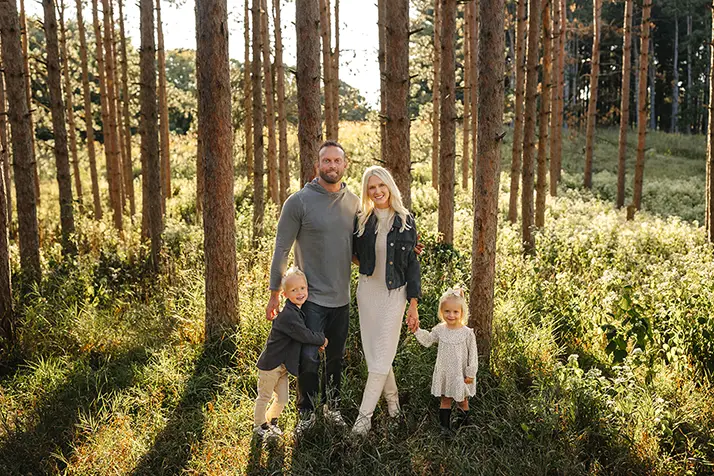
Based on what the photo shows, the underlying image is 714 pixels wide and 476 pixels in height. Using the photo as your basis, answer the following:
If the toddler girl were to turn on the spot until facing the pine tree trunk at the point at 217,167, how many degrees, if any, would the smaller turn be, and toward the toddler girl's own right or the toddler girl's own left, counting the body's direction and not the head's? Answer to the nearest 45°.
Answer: approximately 135° to the toddler girl's own right

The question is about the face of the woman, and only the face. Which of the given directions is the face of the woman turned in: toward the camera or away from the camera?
toward the camera

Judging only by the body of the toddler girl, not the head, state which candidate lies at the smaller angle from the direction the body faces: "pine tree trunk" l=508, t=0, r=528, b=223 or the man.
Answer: the man

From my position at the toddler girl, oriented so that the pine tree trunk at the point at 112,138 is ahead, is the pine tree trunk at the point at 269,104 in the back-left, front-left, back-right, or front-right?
front-right

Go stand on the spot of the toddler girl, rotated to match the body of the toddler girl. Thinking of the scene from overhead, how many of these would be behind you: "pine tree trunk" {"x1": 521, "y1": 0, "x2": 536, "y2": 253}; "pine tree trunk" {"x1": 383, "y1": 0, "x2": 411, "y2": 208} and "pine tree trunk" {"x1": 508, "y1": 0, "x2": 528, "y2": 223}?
3

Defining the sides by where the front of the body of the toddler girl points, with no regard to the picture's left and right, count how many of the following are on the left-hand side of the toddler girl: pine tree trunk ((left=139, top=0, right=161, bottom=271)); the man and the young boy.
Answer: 0

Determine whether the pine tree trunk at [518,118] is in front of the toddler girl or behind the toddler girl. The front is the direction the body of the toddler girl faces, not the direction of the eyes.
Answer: behind

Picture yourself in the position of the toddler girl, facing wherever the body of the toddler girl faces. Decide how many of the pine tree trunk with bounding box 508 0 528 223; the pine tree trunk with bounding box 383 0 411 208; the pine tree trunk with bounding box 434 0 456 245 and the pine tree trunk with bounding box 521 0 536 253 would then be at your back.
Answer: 4

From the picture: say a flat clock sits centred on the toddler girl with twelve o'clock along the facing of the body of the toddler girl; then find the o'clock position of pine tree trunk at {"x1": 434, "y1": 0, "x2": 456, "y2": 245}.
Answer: The pine tree trunk is roughly at 6 o'clock from the toddler girl.

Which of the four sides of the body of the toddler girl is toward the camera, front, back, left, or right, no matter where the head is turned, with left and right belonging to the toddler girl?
front

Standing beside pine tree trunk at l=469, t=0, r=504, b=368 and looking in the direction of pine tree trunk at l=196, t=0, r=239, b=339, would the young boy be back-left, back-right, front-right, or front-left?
front-left

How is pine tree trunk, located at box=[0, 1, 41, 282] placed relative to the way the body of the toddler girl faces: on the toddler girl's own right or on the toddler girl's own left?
on the toddler girl's own right

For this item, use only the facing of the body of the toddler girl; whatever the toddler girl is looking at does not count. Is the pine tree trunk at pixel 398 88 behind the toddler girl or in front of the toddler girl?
behind

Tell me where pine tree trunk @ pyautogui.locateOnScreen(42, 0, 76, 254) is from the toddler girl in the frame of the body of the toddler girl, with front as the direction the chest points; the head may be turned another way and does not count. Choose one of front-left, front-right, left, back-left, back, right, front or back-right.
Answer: back-right

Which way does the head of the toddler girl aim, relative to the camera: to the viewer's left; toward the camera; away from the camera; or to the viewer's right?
toward the camera
